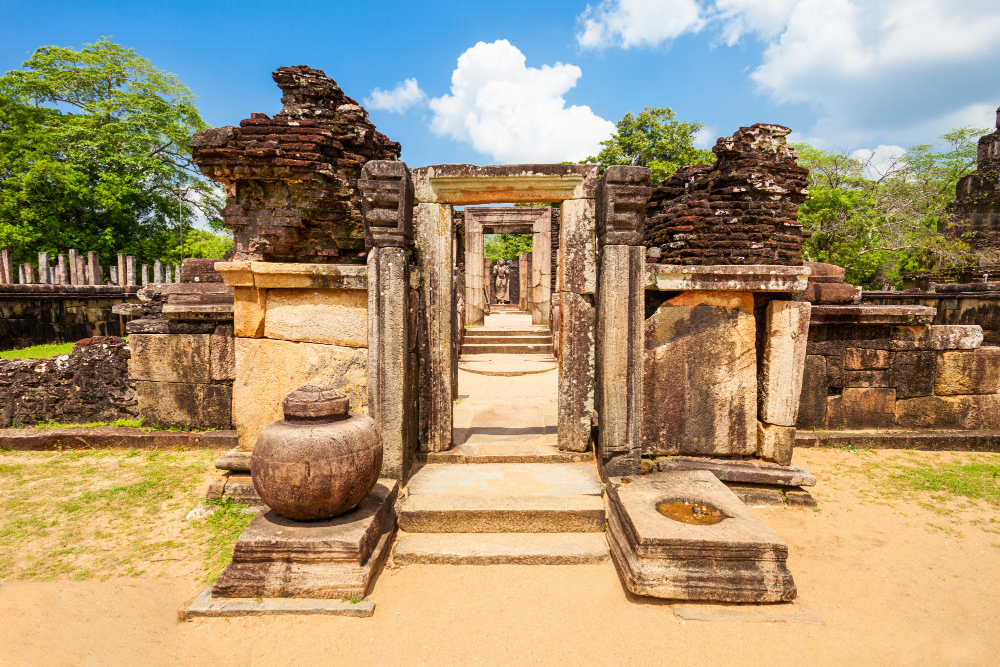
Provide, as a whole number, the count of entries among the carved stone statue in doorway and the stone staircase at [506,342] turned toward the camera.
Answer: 2

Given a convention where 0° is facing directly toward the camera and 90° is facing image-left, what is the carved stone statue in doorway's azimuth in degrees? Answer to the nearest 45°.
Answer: approximately 0°

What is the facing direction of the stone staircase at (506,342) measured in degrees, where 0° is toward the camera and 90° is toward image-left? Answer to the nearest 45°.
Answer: approximately 0°

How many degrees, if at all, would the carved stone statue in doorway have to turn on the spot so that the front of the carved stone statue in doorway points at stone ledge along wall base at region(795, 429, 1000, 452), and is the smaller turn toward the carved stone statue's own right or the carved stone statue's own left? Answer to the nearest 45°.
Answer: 0° — it already faces it

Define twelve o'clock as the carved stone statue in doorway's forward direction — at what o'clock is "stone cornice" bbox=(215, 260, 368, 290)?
The stone cornice is roughly at 12 o'clock from the carved stone statue in doorway.

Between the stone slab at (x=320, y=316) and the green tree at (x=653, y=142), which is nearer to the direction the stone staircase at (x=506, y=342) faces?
the stone slab

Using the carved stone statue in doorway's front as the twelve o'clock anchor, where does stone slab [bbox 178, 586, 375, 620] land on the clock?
The stone slab is roughly at 12 o'clock from the carved stone statue in doorway.
